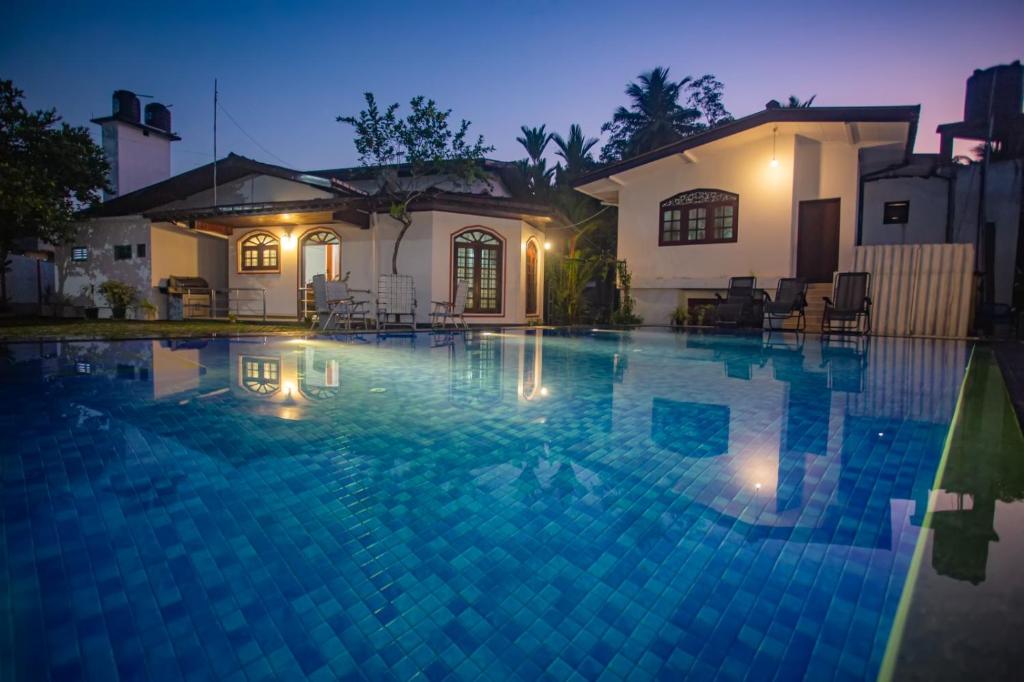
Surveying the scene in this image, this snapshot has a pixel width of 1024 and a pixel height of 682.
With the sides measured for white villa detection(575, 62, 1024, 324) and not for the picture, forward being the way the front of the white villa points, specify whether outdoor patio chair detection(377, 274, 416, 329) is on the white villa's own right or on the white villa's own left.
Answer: on the white villa's own right

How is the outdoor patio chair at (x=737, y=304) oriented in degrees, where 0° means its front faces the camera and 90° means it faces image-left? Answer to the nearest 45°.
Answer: approximately 45°

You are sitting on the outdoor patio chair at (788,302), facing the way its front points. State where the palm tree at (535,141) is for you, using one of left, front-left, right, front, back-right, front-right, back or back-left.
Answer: right

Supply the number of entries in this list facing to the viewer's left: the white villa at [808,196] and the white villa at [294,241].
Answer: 0

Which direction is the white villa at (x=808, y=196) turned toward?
toward the camera

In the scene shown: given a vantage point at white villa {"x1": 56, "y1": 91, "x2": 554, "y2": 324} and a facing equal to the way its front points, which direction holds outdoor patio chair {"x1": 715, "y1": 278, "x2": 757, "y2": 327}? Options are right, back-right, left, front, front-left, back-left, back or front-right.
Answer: front-left

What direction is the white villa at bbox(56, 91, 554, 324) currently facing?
toward the camera

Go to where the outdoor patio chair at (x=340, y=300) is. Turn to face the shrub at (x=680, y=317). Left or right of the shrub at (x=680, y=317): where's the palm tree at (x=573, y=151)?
left

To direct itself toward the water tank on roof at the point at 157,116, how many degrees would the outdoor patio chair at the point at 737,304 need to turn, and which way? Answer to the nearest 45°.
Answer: approximately 45° to its right

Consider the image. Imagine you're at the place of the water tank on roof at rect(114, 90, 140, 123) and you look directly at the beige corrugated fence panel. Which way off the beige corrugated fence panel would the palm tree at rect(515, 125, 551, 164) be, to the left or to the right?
left

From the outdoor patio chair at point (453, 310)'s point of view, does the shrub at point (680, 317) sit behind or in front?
behind

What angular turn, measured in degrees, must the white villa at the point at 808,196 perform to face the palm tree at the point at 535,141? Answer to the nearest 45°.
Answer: approximately 135° to its right

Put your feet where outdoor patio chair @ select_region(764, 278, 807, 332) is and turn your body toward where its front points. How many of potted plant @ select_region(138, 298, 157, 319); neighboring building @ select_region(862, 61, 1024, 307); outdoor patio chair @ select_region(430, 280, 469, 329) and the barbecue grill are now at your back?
1
